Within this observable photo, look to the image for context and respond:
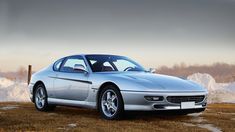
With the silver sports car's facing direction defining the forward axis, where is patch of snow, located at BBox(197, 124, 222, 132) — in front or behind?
in front

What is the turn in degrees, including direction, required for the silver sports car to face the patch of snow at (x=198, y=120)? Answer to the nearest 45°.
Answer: approximately 45° to its left

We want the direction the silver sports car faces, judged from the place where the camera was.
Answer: facing the viewer and to the right of the viewer
